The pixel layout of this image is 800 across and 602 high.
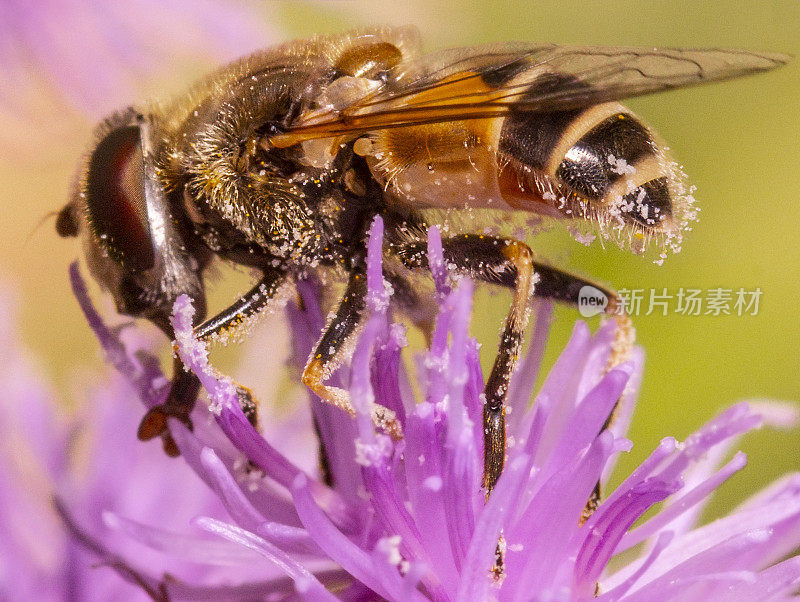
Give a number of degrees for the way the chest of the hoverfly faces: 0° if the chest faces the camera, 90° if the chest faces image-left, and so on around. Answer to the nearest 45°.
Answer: approximately 90°
